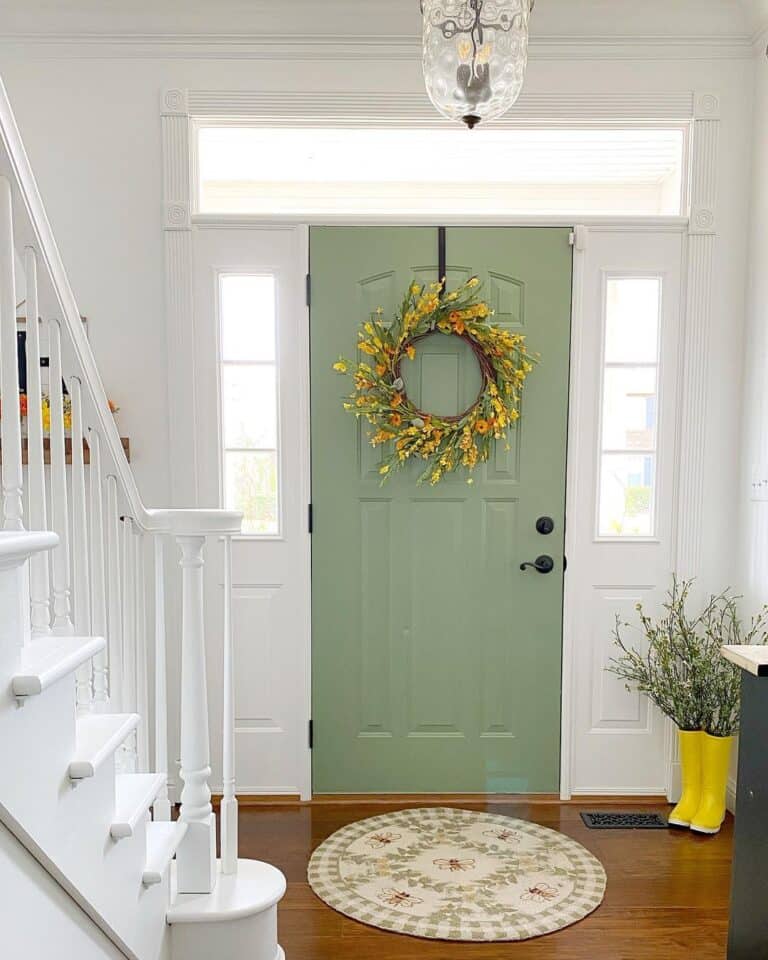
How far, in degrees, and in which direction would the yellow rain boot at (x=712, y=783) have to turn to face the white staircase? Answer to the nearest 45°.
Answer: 0° — it already faces it

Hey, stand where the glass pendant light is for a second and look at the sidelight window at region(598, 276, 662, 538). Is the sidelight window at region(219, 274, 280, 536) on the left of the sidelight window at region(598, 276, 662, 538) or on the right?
left

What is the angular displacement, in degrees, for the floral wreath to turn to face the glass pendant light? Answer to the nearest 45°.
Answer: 0° — it already faces it

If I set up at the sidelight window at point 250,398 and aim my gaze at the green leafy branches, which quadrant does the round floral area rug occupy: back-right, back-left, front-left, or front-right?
front-right

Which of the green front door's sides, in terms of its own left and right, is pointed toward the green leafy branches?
left

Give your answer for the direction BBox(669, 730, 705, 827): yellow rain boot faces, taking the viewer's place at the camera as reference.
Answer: facing the viewer and to the left of the viewer

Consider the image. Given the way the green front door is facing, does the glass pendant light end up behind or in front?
in front

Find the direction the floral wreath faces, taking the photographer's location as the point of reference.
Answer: facing the viewer
